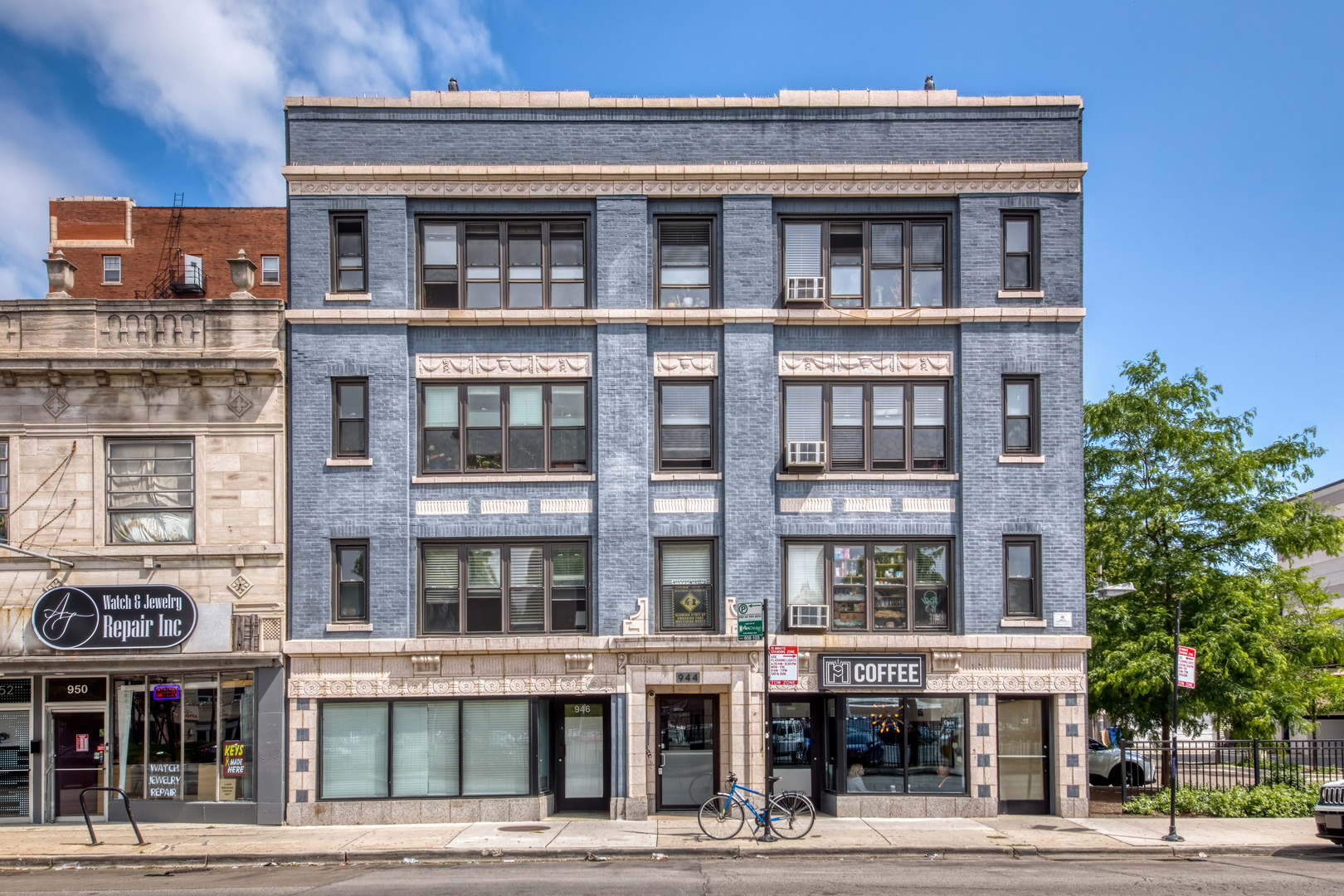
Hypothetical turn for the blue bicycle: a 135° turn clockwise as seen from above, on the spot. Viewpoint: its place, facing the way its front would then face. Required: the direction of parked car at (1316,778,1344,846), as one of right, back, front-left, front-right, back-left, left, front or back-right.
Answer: front-right

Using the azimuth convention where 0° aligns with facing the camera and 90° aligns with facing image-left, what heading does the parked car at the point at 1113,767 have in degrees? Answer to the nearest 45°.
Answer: approximately 270°

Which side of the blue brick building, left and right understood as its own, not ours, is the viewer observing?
front

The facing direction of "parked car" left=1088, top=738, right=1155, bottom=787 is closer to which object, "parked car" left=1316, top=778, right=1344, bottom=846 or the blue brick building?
the parked car

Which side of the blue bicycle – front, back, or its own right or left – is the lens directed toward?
left
